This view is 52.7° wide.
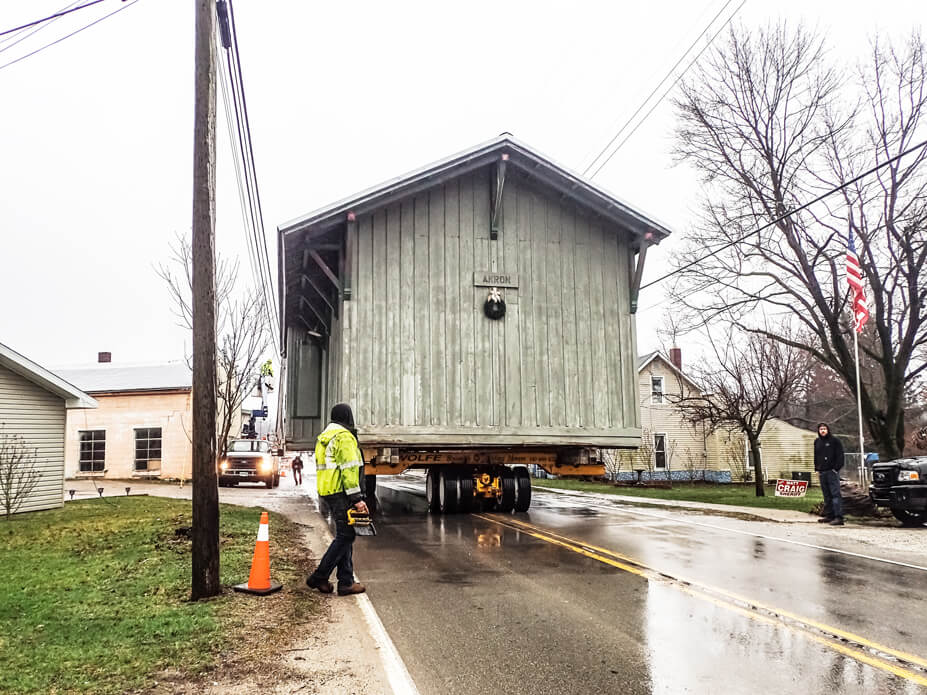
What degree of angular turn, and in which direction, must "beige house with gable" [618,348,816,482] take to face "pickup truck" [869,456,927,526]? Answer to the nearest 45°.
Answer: approximately 90° to its left

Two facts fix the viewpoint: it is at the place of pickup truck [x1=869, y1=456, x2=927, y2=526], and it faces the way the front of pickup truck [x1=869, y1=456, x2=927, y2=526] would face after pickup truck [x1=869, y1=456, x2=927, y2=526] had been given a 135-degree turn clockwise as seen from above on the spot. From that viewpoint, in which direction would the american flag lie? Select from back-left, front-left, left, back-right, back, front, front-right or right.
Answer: front

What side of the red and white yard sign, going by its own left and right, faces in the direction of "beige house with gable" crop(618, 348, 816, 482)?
back

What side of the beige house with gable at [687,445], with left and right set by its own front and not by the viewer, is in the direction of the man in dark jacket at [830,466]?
left

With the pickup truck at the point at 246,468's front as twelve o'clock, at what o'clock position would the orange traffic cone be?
The orange traffic cone is roughly at 12 o'clock from the pickup truck.

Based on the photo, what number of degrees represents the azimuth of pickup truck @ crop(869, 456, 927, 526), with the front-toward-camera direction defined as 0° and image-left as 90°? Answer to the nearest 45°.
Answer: approximately 45°

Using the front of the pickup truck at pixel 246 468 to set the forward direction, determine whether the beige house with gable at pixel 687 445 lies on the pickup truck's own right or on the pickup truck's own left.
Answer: on the pickup truck's own left

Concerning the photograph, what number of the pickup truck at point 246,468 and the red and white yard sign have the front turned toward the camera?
2

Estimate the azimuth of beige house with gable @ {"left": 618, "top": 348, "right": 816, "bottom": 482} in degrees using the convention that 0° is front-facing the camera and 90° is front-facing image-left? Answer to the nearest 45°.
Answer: approximately 90°

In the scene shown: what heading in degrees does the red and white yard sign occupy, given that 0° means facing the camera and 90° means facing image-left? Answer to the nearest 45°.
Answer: approximately 0°

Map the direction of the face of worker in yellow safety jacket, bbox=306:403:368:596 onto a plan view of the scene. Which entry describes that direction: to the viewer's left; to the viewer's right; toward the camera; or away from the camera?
away from the camera
